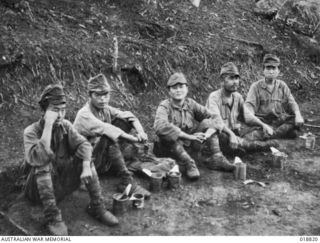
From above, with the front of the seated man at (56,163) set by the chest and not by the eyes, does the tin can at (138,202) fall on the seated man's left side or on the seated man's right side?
on the seated man's left side

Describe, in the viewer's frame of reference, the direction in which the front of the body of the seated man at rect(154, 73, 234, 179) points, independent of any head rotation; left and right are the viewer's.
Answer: facing the viewer and to the right of the viewer

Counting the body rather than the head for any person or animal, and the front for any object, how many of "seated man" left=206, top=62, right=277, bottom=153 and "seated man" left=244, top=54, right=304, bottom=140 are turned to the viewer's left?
0

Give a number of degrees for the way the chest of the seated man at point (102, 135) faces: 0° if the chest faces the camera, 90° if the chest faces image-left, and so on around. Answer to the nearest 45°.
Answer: approximately 315°

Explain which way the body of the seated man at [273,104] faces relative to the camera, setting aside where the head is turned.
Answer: toward the camera

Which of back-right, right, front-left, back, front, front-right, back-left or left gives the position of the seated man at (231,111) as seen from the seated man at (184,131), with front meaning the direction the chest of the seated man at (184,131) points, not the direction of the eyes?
left

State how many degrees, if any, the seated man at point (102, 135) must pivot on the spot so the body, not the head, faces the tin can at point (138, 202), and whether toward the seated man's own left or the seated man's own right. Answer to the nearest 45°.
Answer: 0° — they already face it

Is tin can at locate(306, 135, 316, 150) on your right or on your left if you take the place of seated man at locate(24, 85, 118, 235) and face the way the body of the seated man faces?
on your left

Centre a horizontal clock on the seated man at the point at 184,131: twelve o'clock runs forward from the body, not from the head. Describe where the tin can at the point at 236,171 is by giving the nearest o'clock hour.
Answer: The tin can is roughly at 11 o'clock from the seated man.

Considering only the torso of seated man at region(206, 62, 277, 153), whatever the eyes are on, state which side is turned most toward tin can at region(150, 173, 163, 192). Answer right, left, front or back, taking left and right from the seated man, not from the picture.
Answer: right
